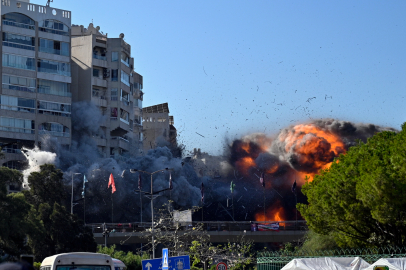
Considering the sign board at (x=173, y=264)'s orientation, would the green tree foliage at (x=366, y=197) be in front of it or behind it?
behind

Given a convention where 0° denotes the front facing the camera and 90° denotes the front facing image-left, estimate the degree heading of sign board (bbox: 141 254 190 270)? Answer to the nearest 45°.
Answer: approximately 0°
